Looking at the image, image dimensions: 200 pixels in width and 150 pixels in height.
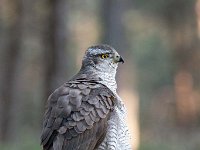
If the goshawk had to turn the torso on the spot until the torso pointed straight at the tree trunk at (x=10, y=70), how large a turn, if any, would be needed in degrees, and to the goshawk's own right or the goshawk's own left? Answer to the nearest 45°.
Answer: approximately 90° to the goshawk's own left

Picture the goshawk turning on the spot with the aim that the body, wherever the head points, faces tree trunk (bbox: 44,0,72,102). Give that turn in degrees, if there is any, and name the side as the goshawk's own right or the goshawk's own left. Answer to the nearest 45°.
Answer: approximately 90° to the goshawk's own left

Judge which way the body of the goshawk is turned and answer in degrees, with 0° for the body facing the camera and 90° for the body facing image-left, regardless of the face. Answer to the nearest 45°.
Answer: approximately 270°
